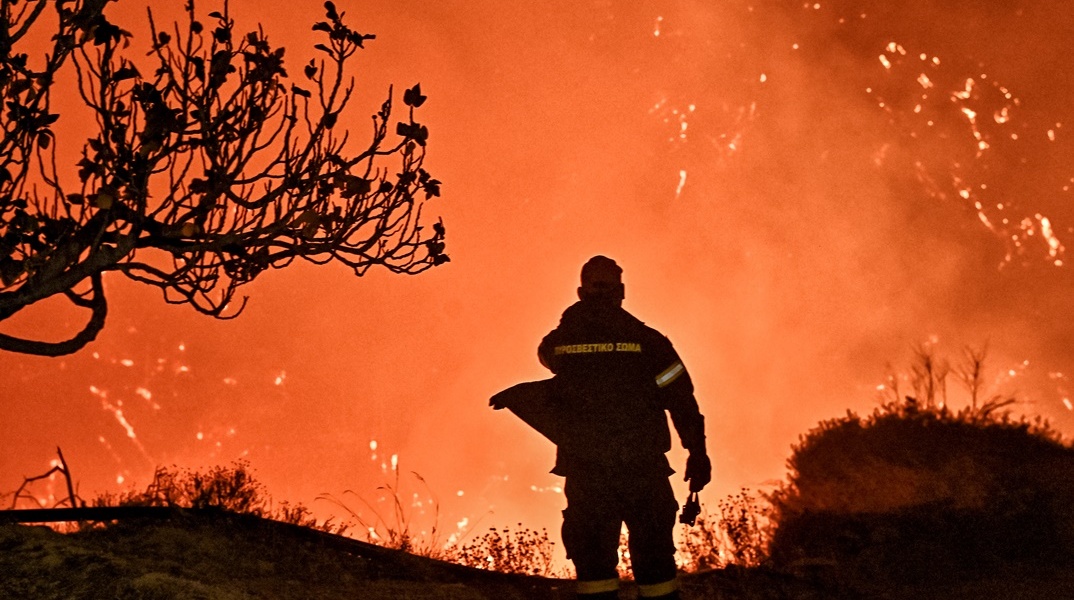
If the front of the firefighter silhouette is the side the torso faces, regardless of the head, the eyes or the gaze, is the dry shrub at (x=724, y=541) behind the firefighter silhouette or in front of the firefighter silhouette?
in front

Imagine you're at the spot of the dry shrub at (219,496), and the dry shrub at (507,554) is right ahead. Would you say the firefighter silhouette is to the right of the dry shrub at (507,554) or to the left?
right

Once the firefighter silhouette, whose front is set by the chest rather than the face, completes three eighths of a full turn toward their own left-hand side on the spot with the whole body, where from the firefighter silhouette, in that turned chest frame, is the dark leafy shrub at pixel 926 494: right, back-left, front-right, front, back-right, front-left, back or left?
back

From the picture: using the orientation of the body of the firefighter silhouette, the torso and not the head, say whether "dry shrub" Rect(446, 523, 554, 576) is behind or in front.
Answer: in front

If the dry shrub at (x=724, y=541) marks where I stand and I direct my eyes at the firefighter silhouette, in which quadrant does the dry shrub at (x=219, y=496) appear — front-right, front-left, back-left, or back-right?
front-right

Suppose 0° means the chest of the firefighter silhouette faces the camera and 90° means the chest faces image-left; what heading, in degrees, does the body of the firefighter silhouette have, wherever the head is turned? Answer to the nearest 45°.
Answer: approximately 180°

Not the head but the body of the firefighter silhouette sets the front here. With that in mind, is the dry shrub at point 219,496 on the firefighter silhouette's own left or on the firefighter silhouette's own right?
on the firefighter silhouette's own left

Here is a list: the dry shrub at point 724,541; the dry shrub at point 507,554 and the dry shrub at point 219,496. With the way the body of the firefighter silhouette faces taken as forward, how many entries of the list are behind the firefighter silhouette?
0
